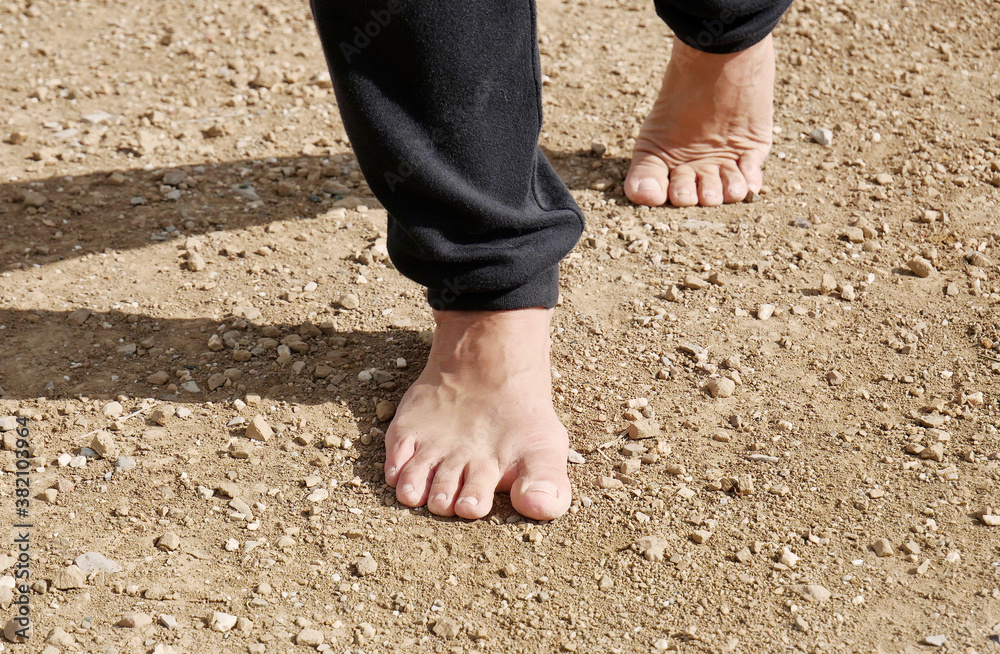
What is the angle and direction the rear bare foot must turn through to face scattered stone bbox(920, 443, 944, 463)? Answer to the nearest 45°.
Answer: approximately 45° to its left

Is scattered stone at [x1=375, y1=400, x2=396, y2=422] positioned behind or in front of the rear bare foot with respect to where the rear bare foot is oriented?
in front

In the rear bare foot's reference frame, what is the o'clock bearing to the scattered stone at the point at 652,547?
The scattered stone is roughly at 12 o'clock from the rear bare foot.

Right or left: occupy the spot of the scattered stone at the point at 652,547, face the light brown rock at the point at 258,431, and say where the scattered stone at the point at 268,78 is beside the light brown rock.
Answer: right

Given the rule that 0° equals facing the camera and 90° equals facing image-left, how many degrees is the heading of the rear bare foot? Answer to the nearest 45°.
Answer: approximately 0°

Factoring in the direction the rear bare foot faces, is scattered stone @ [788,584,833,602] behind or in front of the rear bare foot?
in front

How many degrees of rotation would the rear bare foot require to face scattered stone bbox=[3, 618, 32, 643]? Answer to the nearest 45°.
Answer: approximately 45° to its right

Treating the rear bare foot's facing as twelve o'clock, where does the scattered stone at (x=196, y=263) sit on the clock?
The scattered stone is roughly at 2 o'clock from the rear bare foot.

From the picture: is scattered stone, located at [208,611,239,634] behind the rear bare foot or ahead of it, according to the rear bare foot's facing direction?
ahead
